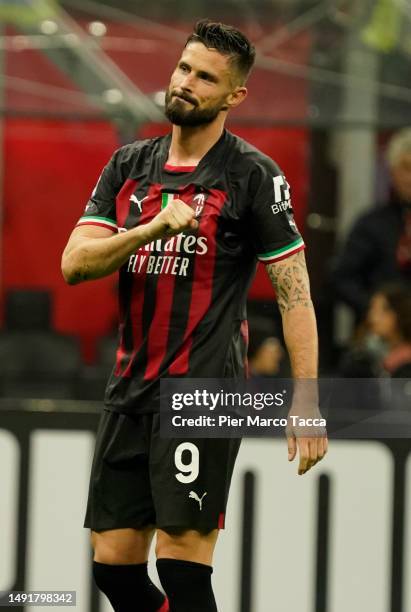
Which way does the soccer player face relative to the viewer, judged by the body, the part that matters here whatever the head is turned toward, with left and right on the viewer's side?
facing the viewer and to the left of the viewer
